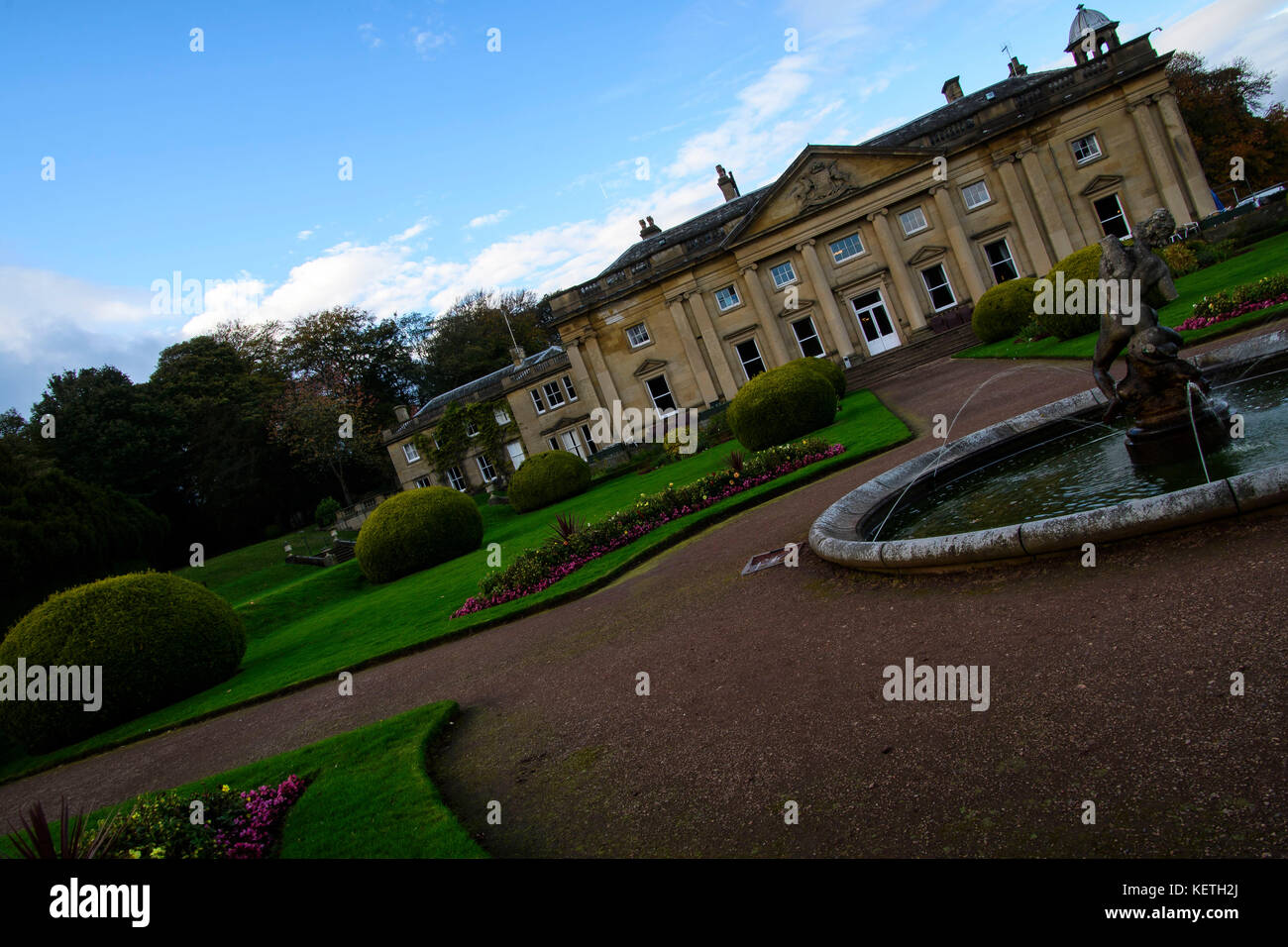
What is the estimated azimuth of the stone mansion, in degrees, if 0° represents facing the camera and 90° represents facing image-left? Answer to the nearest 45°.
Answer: approximately 0°

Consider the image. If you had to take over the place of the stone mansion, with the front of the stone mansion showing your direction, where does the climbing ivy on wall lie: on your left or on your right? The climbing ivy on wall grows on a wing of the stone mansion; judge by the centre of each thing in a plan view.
on your right

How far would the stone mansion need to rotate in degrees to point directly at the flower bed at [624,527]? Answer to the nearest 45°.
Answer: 0° — it already faces it

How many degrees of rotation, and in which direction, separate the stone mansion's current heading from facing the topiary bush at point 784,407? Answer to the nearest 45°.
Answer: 0° — it already faces it
